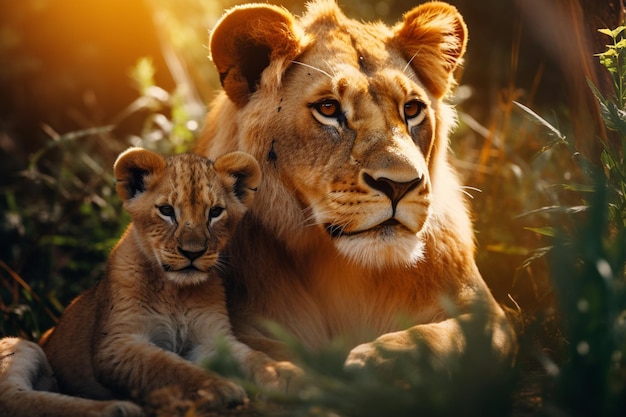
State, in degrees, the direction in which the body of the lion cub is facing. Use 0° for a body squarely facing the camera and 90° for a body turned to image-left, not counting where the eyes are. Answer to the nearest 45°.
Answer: approximately 315°

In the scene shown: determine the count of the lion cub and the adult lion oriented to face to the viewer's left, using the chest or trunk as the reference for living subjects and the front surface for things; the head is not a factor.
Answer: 0

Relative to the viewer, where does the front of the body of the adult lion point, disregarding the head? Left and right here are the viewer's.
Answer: facing the viewer and to the right of the viewer

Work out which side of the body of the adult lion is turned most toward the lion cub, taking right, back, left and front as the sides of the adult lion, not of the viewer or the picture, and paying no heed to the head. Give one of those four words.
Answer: right
